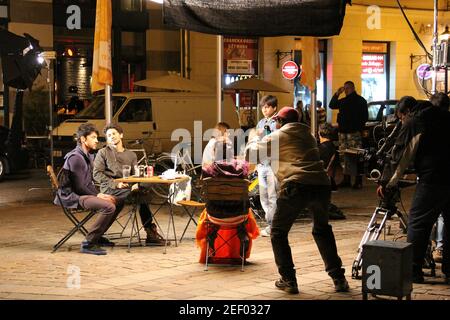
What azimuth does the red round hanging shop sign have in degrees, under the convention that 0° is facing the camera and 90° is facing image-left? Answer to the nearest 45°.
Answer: approximately 0°

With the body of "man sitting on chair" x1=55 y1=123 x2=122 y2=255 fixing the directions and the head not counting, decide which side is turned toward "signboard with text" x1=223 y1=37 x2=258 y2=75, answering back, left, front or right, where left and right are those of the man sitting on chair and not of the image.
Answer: left

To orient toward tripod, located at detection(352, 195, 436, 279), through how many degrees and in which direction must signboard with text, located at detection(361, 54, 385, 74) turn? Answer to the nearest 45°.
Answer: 0° — it already faces it

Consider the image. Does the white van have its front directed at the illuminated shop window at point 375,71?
no

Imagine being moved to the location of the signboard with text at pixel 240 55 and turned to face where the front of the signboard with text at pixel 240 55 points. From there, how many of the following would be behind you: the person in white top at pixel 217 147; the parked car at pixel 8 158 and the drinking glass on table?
0

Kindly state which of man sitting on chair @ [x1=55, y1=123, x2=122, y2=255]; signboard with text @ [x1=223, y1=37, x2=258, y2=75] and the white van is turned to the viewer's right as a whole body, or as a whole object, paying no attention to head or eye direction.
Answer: the man sitting on chair

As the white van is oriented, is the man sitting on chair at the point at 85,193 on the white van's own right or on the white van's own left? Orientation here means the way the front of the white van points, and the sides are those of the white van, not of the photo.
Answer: on the white van's own left

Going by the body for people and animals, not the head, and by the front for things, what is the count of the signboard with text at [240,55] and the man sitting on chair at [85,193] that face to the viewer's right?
1

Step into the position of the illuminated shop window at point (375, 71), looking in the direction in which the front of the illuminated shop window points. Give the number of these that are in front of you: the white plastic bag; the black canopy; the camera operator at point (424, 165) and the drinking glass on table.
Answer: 4

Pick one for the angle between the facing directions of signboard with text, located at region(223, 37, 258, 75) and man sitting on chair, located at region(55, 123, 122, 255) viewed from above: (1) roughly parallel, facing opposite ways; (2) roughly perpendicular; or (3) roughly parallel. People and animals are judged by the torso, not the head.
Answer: roughly perpendicular

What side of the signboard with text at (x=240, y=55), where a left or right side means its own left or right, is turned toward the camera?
front

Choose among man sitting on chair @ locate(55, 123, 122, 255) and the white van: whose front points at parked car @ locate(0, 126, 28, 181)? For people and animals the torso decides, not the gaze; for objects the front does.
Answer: the white van

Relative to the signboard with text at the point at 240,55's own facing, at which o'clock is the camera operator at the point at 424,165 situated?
The camera operator is roughly at 12 o'clock from the signboard with text.

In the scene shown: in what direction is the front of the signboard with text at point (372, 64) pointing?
toward the camera
